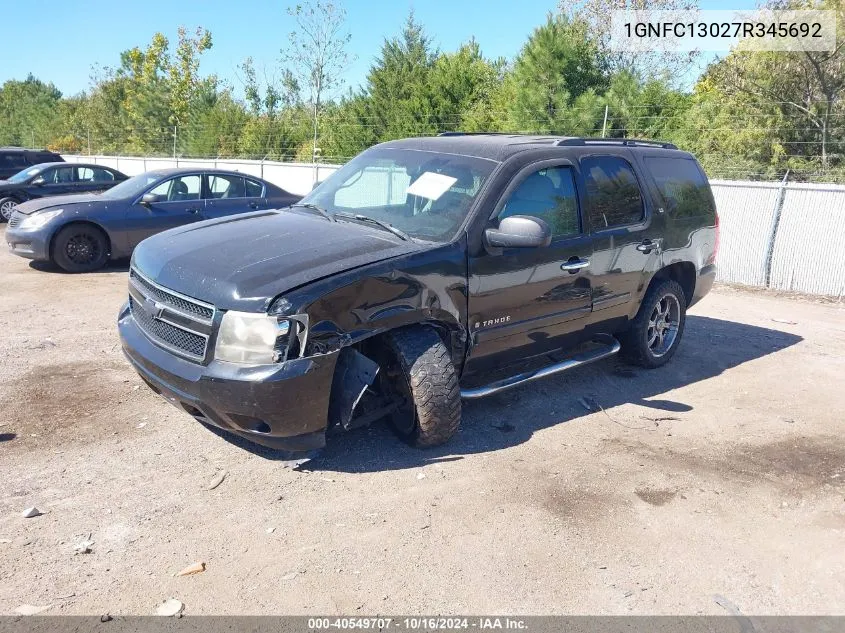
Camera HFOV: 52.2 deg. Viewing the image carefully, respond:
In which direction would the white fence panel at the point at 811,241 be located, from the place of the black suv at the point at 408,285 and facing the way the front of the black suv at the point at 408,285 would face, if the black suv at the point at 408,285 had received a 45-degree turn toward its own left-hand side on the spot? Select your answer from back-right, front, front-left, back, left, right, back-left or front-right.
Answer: back-left

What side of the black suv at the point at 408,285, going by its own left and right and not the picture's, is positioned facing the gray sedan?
right

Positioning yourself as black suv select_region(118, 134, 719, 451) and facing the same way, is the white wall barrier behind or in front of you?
behind

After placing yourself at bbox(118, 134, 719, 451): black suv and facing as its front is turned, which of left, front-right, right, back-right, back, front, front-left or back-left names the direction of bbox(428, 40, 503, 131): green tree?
back-right

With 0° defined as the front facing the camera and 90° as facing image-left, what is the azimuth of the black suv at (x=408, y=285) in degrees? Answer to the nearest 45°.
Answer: approximately 45°

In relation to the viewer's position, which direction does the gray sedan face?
facing the viewer and to the left of the viewer

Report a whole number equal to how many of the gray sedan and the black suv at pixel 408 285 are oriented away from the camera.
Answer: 0

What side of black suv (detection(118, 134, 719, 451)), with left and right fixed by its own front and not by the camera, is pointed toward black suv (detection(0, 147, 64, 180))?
right

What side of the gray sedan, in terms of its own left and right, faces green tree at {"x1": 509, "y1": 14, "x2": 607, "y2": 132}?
back

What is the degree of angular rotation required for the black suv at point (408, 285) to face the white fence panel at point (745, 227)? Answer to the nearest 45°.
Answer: approximately 180°

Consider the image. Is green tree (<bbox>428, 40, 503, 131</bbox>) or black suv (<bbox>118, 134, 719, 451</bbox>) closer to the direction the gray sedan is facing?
the black suv
